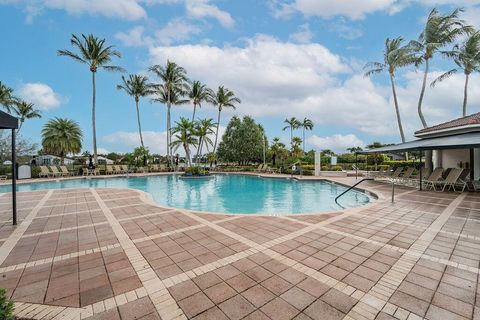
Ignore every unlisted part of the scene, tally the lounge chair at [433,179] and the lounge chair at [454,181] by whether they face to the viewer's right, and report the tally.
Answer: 0

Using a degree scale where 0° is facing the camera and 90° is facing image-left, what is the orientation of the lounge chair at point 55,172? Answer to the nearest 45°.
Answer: approximately 315°

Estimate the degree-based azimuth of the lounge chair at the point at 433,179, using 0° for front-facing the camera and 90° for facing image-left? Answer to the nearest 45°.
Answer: approximately 45°

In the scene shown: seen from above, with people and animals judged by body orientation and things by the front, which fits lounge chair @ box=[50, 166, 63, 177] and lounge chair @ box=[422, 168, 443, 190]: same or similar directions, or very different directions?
very different directions

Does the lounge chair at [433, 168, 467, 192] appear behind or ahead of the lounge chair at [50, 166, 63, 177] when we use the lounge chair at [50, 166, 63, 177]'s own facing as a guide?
ahead

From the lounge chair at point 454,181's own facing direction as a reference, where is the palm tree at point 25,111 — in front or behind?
in front

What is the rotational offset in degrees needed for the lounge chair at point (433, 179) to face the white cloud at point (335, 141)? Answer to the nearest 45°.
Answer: approximately 90° to its right

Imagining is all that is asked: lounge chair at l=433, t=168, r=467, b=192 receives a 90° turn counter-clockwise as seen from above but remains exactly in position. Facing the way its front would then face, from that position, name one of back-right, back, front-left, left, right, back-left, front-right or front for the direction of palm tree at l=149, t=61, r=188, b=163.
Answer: back-right

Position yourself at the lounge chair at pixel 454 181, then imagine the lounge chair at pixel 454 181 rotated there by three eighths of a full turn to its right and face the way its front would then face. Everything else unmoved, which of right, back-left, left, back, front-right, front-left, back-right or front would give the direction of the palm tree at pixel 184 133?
left

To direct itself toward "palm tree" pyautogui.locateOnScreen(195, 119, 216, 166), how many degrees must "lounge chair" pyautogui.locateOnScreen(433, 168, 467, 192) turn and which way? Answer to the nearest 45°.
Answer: approximately 45° to its right

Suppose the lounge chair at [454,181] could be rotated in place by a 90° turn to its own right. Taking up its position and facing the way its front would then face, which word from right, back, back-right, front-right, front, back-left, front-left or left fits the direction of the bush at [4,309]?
back-left

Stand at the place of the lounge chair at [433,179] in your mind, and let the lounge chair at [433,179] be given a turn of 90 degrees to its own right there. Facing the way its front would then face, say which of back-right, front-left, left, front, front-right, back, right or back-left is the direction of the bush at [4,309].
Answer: back-left
